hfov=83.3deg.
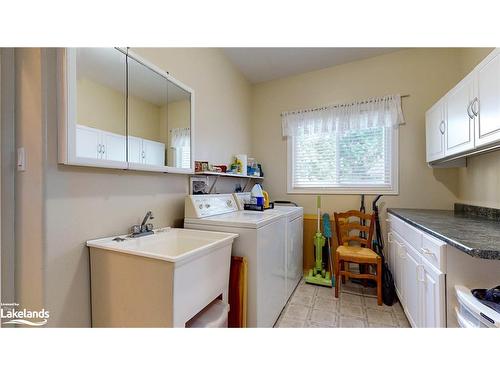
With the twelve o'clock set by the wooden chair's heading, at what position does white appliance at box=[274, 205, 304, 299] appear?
The white appliance is roughly at 2 o'clock from the wooden chair.

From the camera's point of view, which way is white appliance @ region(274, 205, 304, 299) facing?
to the viewer's right

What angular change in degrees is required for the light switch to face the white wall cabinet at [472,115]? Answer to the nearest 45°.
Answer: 0° — it already faces it

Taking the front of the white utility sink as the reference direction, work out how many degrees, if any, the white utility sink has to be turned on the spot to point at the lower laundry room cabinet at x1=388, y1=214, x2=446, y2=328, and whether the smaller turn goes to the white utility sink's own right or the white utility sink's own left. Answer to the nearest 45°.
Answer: approximately 45° to the white utility sink's own left

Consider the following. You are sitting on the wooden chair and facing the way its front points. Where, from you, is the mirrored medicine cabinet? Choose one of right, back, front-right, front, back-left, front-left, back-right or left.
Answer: front-right

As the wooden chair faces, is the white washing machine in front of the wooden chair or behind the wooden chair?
in front

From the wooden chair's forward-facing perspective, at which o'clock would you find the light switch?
The light switch is roughly at 1 o'clock from the wooden chair.

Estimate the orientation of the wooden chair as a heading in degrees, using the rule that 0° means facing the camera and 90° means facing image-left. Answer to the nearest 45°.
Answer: approximately 0°

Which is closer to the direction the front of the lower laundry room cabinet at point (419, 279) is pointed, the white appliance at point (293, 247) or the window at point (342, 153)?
the white appliance

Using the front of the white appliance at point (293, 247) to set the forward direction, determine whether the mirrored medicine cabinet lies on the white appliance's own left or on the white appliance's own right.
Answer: on the white appliance's own right

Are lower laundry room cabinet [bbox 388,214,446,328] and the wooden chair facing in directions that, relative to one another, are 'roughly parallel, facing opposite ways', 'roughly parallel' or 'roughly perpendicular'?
roughly perpendicular
